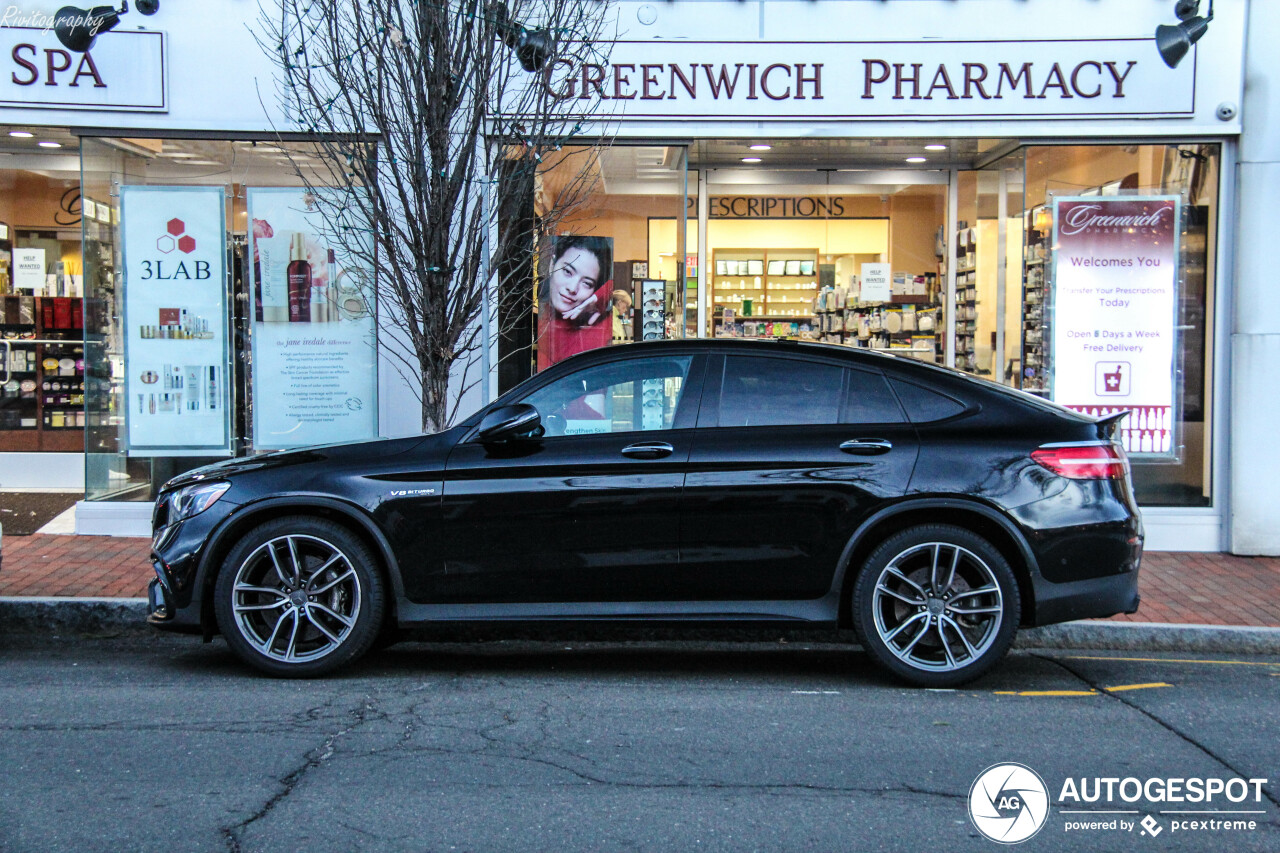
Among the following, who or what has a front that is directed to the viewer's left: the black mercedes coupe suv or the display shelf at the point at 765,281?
the black mercedes coupe suv

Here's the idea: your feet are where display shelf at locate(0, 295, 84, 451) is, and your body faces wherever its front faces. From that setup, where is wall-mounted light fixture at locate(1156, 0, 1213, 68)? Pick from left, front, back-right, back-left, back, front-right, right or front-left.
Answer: front-left

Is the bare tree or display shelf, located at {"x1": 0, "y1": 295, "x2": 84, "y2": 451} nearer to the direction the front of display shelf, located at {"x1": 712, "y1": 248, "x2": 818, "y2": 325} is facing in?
the bare tree

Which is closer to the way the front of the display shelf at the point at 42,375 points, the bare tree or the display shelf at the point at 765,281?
the bare tree

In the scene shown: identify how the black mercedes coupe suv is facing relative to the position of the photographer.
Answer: facing to the left of the viewer

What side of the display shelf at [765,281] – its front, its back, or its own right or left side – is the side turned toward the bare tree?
front

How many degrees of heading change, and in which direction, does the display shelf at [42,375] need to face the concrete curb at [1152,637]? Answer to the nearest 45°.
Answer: approximately 45° to its left

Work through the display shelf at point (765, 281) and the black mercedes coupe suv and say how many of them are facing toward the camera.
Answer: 1

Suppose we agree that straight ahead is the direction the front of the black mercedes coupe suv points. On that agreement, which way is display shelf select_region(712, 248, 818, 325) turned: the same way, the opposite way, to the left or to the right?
to the left

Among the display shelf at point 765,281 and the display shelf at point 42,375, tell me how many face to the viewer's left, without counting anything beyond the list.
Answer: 0

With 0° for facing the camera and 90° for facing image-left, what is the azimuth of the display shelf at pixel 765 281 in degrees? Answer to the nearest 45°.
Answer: approximately 0°

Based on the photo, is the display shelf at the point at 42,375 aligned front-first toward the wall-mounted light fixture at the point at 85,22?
yes

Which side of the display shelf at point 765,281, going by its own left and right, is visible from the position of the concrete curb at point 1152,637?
front

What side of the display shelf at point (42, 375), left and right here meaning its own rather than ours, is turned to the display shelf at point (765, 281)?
left

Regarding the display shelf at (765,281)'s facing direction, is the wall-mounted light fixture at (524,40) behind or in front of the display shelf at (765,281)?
in front
